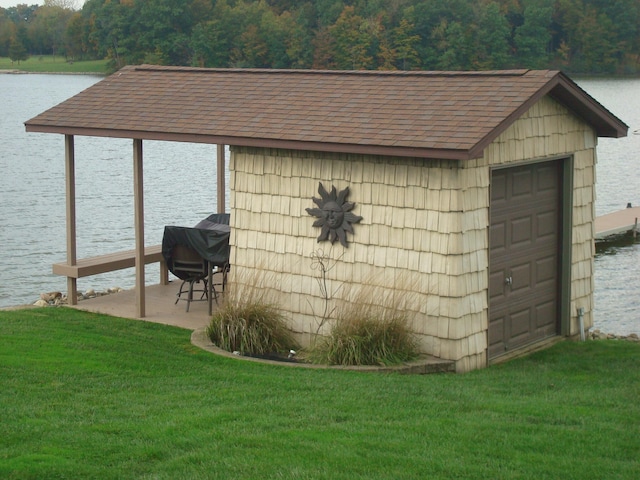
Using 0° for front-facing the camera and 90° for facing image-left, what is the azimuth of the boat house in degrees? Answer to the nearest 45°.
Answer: approximately 315°

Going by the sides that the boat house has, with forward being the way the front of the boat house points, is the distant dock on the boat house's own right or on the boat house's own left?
on the boat house's own left
